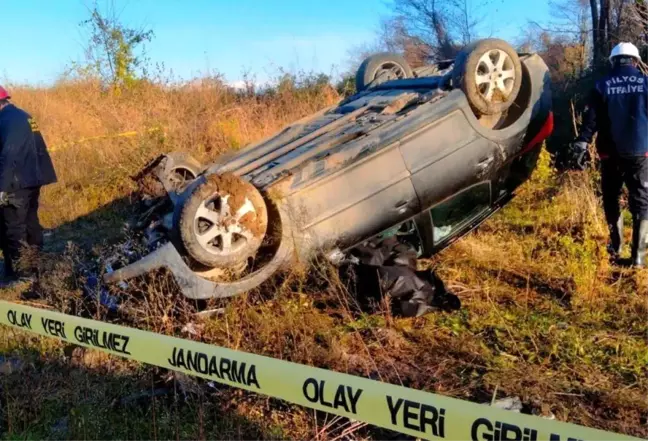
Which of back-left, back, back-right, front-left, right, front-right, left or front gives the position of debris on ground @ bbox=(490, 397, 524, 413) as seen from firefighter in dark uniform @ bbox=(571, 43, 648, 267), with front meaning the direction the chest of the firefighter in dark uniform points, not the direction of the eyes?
back

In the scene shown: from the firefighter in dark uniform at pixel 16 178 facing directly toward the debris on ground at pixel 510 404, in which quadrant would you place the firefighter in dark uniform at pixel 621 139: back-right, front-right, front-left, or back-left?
front-left

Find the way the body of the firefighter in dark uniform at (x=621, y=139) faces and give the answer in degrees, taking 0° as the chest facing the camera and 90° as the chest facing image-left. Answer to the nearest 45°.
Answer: approximately 180°

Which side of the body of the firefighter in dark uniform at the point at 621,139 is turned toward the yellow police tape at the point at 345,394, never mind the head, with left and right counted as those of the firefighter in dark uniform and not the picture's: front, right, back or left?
back

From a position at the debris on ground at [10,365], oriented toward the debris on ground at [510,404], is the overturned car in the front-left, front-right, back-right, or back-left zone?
front-left

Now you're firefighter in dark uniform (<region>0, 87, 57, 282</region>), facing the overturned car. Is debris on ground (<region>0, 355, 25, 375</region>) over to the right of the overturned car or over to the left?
right

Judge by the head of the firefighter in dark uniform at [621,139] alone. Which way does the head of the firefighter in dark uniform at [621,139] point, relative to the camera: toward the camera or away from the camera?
away from the camera

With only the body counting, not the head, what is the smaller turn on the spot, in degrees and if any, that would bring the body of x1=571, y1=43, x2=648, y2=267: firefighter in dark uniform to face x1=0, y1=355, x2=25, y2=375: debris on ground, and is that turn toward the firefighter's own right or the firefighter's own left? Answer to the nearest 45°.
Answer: approximately 135° to the firefighter's own left

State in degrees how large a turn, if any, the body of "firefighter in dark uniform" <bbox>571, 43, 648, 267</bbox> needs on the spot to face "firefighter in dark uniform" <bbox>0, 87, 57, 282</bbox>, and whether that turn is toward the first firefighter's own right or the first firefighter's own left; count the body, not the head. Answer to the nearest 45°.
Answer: approximately 90° to the first firefighter's own left

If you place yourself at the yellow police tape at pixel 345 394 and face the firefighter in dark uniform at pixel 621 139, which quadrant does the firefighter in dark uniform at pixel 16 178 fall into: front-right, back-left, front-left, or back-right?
front-left
